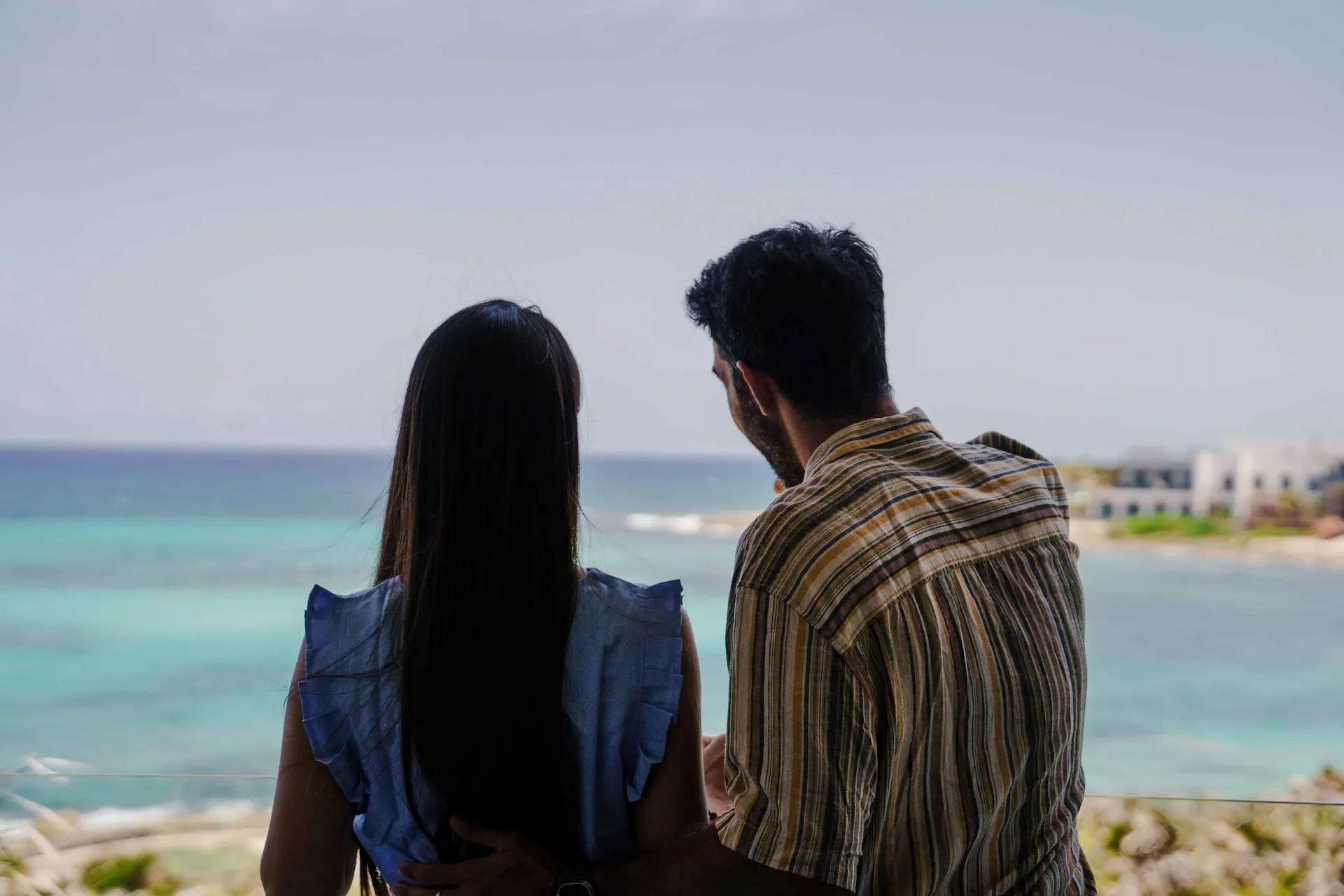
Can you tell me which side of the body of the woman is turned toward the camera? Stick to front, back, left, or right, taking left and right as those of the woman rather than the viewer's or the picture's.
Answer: back

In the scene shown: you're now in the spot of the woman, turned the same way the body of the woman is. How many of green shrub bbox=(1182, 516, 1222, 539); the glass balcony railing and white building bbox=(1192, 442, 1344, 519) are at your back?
0

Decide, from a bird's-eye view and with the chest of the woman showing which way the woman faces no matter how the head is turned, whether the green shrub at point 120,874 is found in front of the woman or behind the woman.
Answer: in front

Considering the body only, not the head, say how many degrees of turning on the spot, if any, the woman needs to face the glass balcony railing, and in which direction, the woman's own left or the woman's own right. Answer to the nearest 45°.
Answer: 0° — they already face it

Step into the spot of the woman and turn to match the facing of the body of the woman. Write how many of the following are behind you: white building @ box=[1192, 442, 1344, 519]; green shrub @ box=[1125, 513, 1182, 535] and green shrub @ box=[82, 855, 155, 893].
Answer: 0

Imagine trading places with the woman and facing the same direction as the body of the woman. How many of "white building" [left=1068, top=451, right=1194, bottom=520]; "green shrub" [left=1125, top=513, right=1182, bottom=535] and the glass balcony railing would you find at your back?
0

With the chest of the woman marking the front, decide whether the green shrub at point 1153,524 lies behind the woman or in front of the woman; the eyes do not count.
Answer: in front

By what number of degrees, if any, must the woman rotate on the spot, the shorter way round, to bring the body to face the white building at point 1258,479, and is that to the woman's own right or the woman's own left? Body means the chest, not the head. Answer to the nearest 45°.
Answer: approximately 45° to the woman's own right

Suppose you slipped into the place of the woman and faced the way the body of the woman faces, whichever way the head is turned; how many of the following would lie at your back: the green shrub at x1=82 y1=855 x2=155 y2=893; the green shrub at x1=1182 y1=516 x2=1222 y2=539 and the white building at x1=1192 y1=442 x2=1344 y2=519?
0

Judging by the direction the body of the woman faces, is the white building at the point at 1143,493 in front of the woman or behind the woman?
in front

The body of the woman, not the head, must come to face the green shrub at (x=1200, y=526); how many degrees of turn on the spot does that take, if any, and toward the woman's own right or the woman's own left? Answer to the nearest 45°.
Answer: approximately 45° to the woman's own right

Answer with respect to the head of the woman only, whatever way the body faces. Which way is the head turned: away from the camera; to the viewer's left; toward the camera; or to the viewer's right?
away from the camera

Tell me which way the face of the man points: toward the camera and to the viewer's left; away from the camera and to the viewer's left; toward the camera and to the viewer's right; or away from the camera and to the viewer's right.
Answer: away from the camera and to the viewer's left

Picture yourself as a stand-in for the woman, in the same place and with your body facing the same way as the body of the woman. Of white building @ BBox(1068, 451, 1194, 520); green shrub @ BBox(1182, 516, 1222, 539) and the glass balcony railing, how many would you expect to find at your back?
0
